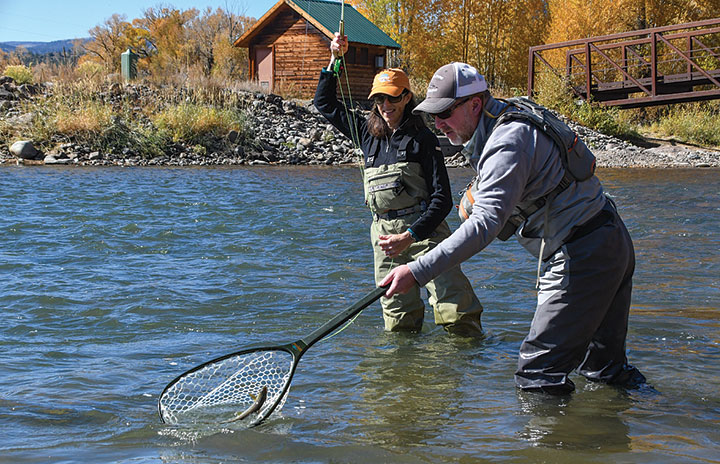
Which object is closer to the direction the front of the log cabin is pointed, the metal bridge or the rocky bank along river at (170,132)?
the rocky bank along river

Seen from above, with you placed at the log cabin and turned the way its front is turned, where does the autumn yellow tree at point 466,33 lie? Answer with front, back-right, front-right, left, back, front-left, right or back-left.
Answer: back

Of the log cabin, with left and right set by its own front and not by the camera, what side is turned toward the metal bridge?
left

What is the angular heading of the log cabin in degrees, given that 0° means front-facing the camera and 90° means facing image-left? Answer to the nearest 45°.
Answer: approximately 45°

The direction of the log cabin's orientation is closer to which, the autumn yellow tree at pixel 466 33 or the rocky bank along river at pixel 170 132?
the rocky bank along river

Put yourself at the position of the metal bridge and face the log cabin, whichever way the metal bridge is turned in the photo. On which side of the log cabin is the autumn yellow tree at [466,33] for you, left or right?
right
